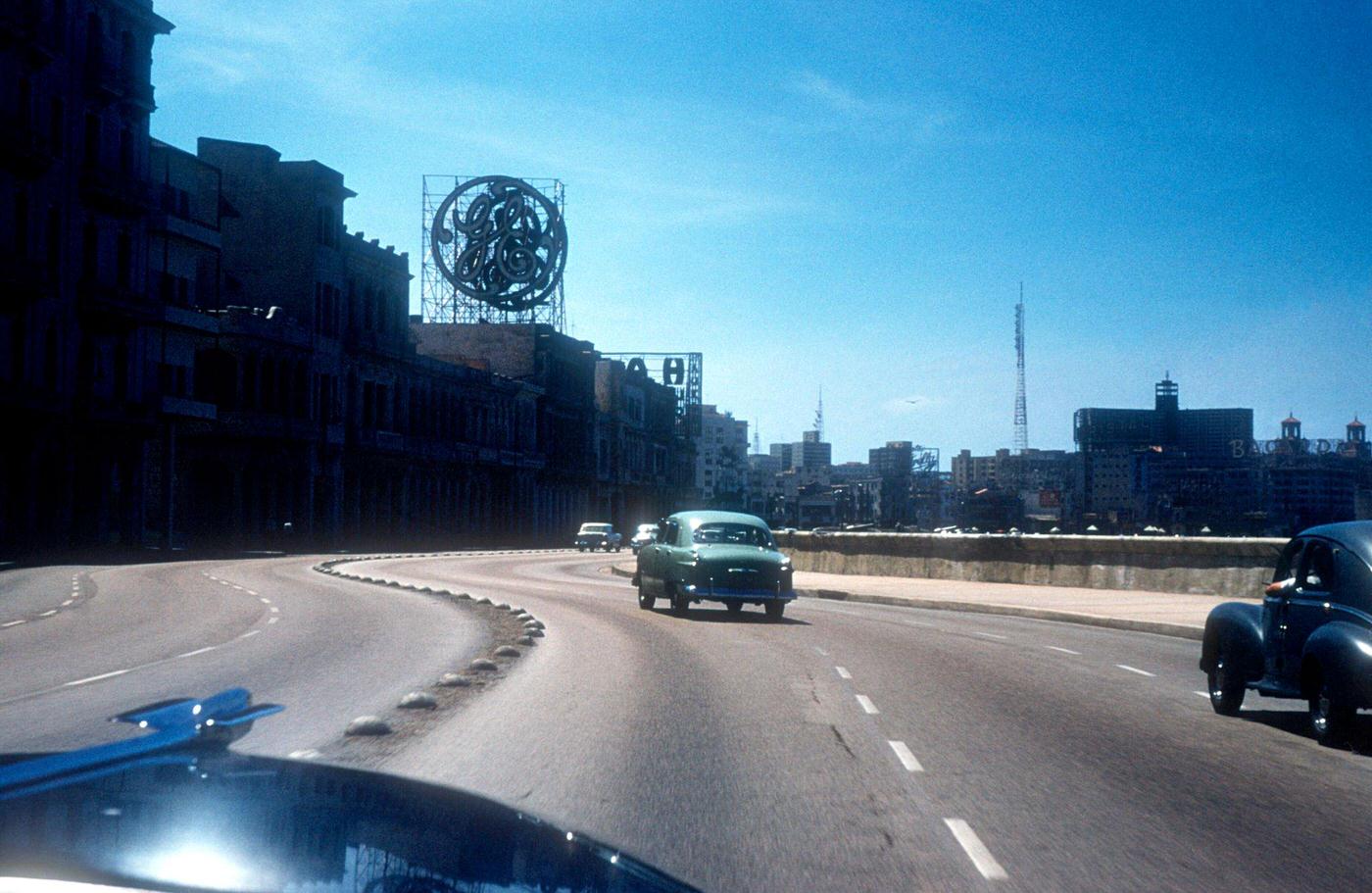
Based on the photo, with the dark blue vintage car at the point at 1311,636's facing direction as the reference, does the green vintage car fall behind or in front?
in front
